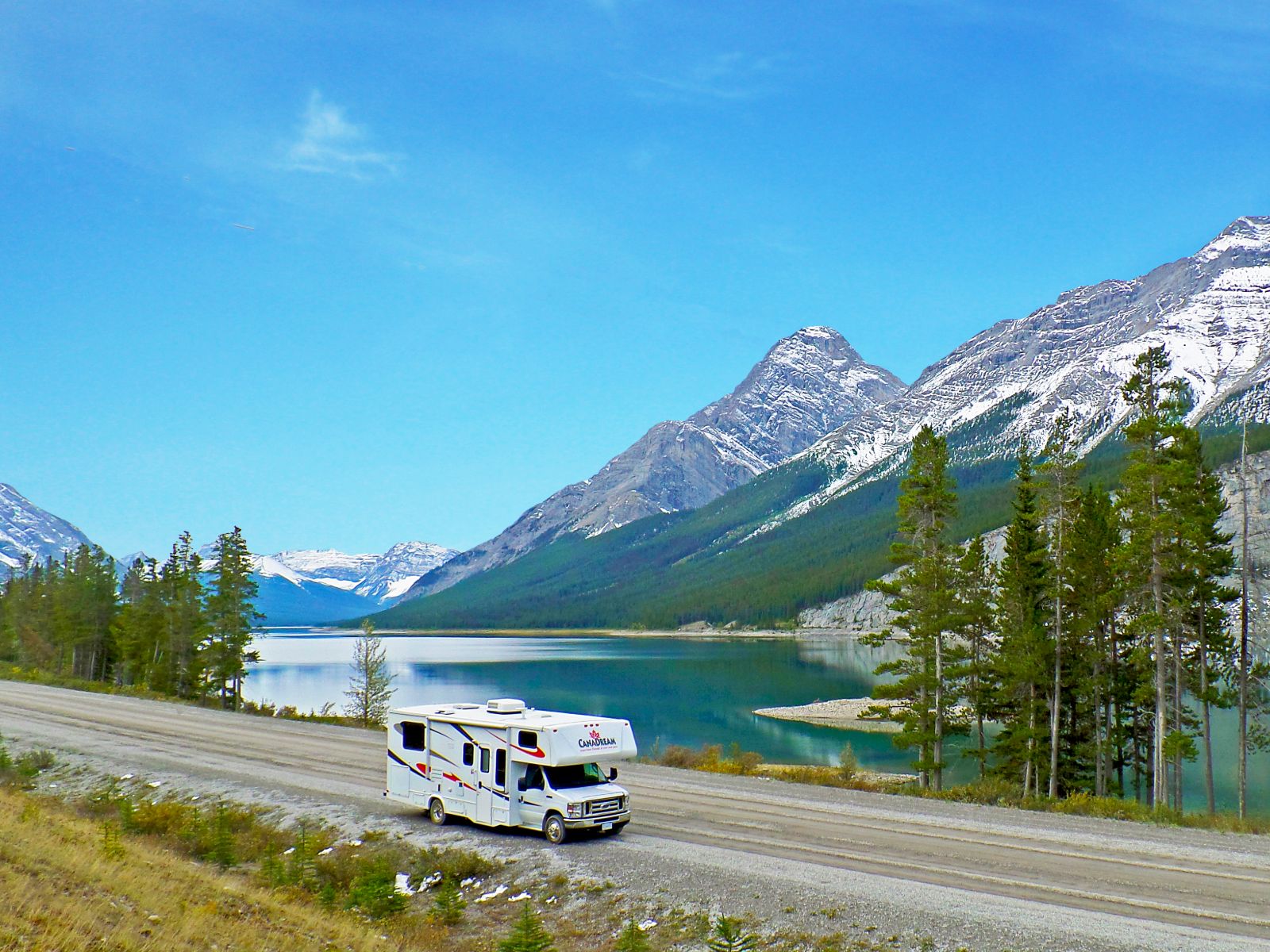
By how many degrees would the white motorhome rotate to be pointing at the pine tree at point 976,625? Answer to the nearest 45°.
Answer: approximately 90° to its left

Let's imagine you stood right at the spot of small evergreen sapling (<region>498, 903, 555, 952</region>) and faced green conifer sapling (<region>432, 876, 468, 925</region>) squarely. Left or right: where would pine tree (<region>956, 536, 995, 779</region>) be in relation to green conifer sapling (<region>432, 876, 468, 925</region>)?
right

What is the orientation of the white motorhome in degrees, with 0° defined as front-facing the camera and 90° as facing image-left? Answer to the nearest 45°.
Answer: approximately 315°

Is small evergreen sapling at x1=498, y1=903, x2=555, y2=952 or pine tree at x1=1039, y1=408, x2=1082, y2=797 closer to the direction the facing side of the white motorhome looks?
the small evergreen sapling

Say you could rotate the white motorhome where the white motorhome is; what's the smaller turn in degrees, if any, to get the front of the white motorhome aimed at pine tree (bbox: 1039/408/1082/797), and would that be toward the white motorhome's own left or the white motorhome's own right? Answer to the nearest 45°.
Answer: approximately 90° to the white motorhome's own left

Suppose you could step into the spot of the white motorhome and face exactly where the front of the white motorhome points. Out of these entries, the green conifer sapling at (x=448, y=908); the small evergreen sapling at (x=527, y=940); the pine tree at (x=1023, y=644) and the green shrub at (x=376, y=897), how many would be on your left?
1

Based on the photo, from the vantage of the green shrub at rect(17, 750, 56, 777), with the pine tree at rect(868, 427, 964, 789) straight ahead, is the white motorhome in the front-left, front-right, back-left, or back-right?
front-right

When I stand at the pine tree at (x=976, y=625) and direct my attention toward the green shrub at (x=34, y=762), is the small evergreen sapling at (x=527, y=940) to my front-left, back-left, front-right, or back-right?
front-left

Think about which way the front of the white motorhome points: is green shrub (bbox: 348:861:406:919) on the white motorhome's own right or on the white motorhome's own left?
on the white motorhome's own right

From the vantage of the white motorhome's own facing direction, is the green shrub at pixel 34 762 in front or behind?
behind

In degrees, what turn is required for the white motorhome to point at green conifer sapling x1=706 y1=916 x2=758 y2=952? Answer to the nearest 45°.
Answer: approximately 45° to its right
